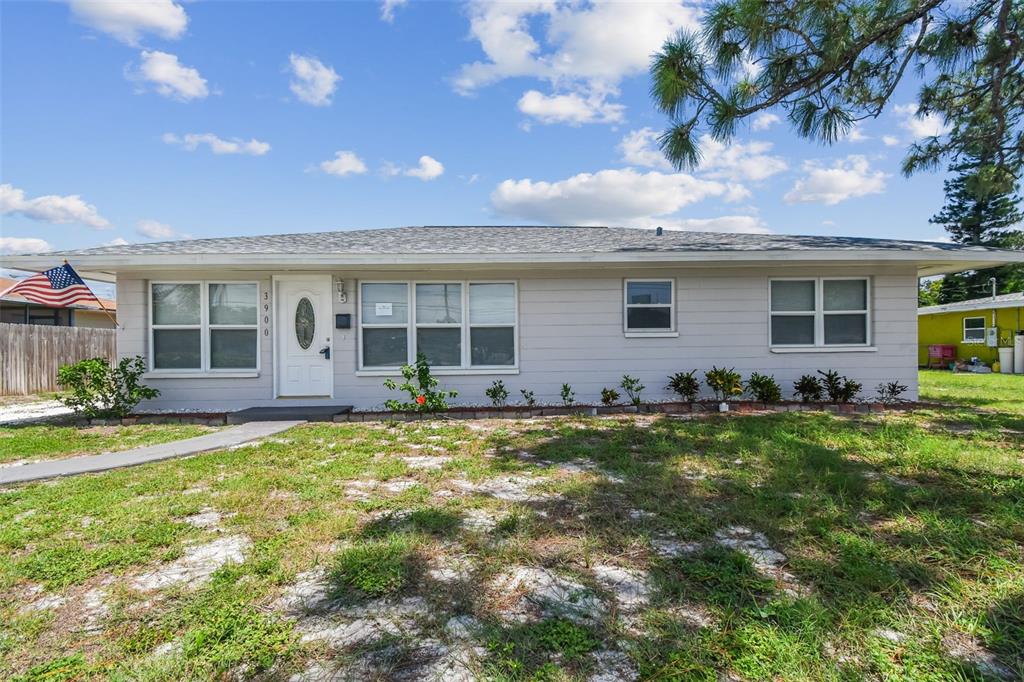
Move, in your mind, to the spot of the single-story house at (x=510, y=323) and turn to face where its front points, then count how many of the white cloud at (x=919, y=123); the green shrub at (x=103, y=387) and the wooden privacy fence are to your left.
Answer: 1

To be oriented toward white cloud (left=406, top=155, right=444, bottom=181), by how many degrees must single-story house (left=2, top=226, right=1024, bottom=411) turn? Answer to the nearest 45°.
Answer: approximately 180°

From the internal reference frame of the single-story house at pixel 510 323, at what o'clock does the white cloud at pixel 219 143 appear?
The white cloud is roughly at 4 o'clock from the single-story house.

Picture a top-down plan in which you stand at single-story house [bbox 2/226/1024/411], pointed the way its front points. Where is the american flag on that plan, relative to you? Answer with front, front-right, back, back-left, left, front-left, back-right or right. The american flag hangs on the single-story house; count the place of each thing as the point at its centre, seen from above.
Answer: right

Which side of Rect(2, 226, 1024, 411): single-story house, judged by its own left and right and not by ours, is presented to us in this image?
front

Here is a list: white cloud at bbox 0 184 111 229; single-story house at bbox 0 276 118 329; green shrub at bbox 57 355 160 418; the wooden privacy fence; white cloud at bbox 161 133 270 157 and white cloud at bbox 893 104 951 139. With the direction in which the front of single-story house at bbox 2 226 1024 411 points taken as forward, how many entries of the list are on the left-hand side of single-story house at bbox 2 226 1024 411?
1

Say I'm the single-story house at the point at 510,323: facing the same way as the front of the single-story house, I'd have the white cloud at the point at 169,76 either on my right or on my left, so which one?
on my right

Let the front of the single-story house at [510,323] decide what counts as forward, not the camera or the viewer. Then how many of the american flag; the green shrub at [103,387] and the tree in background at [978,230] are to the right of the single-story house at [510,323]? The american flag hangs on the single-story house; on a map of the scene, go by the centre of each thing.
2

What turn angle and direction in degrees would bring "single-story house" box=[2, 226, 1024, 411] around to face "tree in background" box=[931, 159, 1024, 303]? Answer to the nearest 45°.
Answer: approximately 135° to its left
